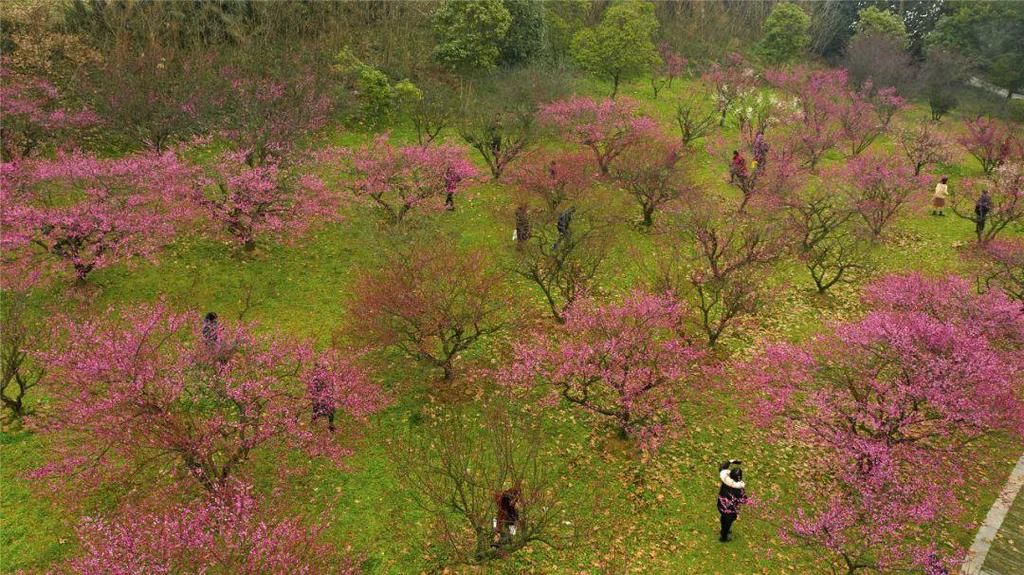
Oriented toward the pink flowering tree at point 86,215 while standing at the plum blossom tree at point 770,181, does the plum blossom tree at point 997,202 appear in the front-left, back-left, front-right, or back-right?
back-left

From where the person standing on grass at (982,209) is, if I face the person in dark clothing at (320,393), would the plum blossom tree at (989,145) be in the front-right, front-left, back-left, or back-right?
back-right

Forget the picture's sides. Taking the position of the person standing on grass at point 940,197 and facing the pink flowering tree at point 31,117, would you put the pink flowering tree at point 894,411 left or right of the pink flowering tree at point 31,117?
left

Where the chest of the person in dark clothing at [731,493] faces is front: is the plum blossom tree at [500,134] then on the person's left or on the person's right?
on the person's left

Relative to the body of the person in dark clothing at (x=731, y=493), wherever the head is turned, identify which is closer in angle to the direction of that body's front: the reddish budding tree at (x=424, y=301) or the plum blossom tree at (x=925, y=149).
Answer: the plum blossom tree

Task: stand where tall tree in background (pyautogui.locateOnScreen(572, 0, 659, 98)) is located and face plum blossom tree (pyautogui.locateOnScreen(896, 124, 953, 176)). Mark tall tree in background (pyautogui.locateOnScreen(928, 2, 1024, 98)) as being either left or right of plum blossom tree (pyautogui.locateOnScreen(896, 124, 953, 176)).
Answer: left
